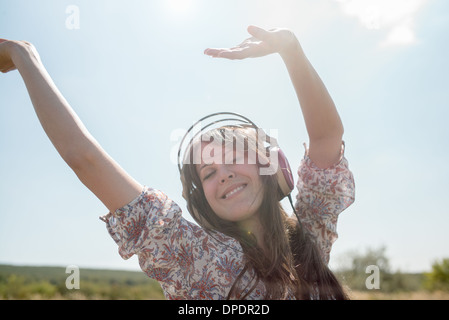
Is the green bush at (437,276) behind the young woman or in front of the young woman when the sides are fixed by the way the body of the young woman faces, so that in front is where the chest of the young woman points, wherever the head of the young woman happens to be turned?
behind

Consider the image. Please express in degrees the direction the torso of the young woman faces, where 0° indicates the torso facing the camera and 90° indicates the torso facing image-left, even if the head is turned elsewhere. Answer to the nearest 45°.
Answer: approximately 0°
